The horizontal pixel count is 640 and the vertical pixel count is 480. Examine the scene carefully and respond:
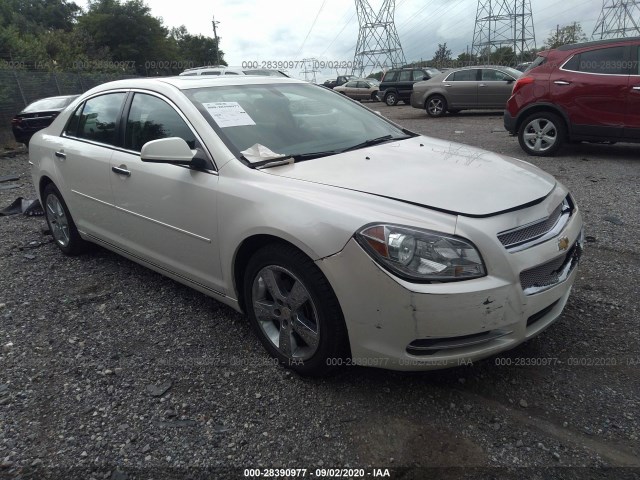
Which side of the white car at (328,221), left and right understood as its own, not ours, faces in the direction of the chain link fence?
back

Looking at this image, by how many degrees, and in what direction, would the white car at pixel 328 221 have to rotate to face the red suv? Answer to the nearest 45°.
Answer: approximately 90° to its left
